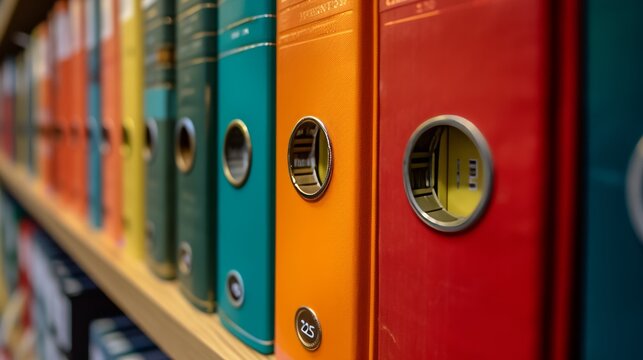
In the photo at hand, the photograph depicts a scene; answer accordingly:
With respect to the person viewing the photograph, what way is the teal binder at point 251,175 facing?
facing the viewer and to the left of the viewer

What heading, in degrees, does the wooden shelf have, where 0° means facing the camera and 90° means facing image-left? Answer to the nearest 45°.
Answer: approximately 45°

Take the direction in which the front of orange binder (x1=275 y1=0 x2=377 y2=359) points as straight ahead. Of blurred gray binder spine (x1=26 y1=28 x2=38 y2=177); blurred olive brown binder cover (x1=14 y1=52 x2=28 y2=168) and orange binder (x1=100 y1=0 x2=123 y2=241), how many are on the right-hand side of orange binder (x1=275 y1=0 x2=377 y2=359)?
3

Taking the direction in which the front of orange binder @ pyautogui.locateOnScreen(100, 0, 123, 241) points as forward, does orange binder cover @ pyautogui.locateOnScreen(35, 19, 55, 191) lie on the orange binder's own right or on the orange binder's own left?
on the orange binder's own right

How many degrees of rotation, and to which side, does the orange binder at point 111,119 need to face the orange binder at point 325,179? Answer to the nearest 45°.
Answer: approximately 45° to its left

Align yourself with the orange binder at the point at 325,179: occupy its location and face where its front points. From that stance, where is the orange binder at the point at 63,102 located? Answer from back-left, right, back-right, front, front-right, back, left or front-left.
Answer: right

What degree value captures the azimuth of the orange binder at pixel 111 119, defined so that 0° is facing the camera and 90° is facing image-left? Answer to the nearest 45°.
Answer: approximately 45°

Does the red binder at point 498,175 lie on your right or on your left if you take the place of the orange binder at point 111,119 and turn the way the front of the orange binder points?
on your left
